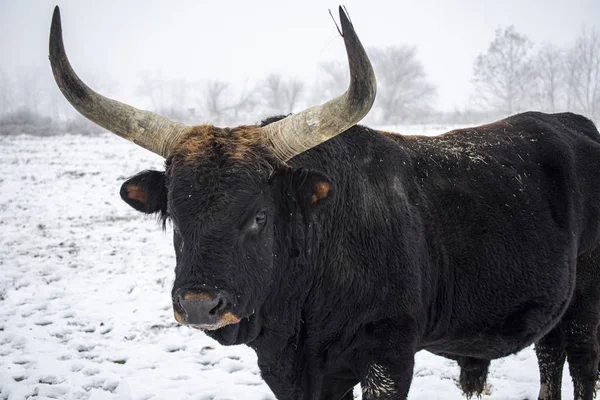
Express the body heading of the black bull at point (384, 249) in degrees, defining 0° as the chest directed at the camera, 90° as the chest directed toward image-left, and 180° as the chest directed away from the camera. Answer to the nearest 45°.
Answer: approximately 45°
